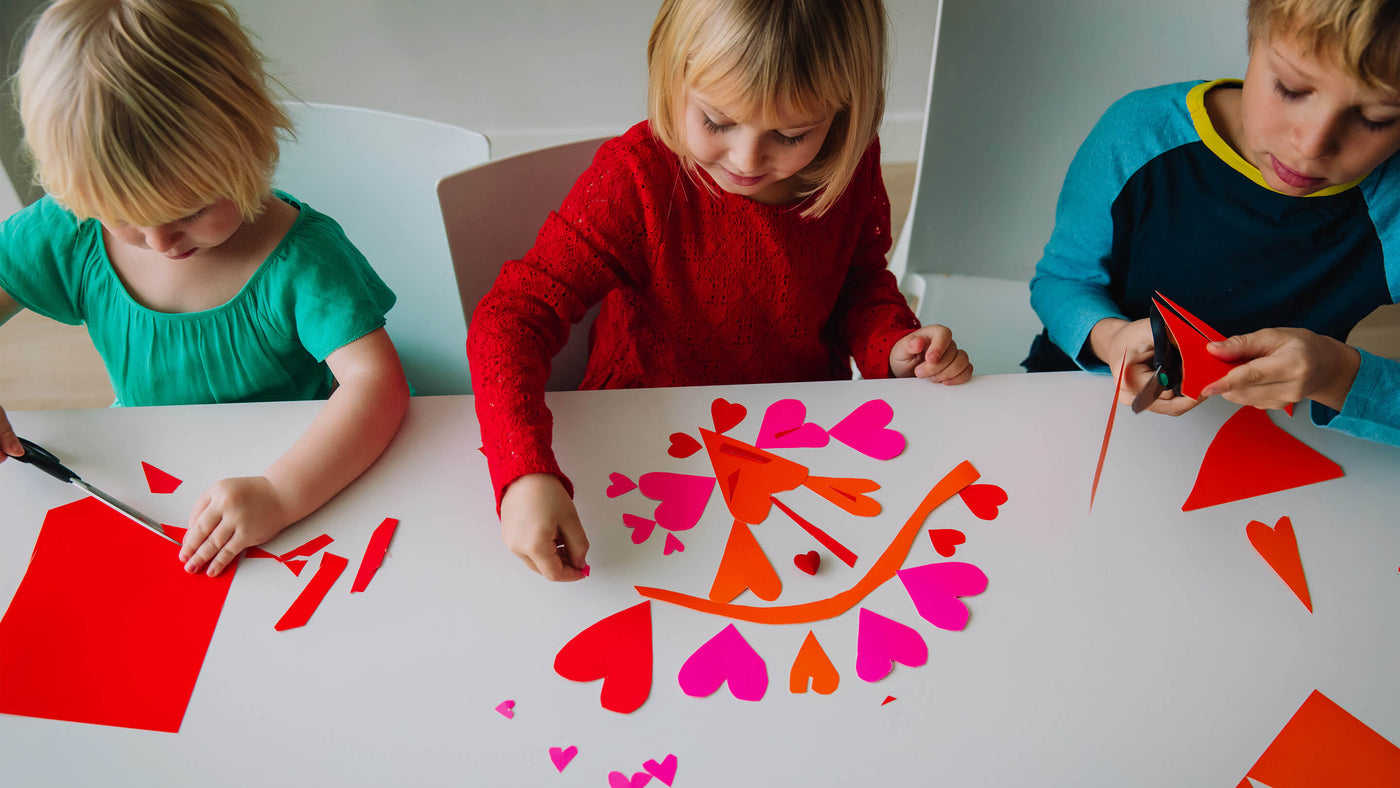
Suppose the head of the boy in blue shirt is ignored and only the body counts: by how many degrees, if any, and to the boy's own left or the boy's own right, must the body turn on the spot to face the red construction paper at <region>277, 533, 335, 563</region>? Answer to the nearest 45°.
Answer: approximately 45° to the boy's own right

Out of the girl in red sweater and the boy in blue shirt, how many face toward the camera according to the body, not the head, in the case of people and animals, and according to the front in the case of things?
2

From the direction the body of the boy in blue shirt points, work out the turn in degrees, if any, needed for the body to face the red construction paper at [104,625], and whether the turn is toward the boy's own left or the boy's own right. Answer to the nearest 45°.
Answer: approximately 45° to the boy's own right

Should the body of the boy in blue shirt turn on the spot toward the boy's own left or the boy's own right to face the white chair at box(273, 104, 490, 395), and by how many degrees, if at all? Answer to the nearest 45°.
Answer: approximately 90° to the boy's own right

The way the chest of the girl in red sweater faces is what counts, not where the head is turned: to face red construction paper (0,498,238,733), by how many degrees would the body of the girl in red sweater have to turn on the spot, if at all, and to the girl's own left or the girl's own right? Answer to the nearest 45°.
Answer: approximately 45° to the girl's own right

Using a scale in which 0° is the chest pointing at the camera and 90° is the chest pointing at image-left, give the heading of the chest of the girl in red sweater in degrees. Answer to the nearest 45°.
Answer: approximately 0°
